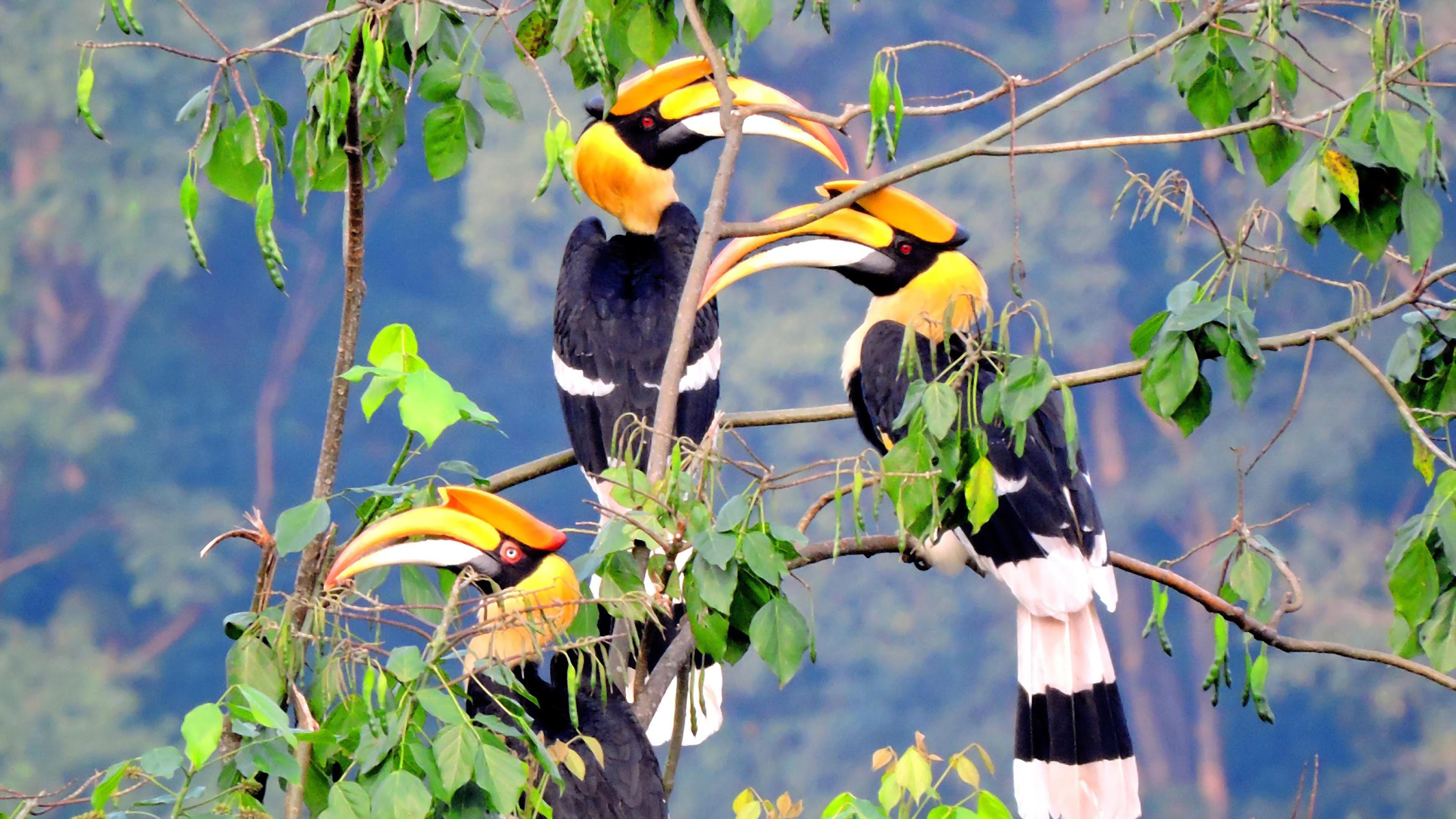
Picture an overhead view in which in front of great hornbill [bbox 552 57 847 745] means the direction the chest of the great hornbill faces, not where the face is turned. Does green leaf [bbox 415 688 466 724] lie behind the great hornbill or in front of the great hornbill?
behind

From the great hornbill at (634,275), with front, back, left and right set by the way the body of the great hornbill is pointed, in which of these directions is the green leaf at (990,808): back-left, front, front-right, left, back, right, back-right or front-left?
back

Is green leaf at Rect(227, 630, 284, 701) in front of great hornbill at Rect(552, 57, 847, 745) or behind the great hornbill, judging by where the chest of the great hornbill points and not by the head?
behind

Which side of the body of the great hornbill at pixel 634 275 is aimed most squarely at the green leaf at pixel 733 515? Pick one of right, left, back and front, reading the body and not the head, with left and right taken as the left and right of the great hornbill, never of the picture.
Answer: back

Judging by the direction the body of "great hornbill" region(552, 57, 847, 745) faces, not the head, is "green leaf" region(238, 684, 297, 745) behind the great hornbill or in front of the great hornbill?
behind

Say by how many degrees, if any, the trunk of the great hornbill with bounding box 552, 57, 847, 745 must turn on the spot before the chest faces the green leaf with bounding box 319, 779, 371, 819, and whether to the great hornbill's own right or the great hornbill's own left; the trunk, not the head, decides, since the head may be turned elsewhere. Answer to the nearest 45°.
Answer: approximately 180°

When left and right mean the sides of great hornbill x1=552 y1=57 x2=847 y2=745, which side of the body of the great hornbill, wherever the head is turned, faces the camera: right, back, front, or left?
back
